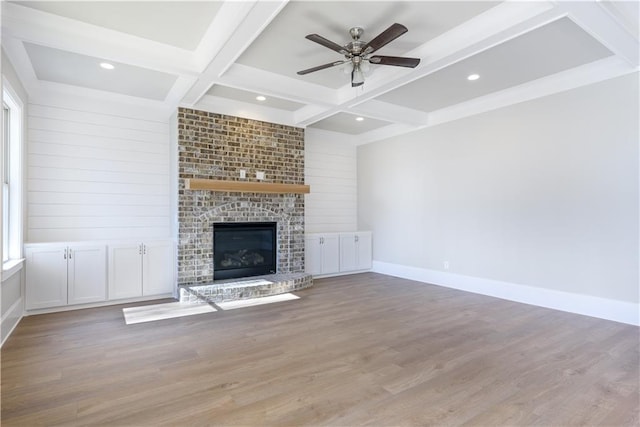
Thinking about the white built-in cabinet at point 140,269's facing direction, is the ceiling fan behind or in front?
in front

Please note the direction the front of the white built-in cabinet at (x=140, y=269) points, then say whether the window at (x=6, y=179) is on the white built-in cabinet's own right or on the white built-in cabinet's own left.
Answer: on the white built-in cabinet's own right

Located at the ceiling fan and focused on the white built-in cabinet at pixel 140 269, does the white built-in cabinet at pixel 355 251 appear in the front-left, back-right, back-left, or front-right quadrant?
front-right

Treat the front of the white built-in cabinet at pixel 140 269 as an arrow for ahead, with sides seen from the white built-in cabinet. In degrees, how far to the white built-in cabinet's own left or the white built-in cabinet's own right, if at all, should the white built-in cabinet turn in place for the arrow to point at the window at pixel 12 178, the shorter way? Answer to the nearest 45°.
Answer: approximately 90° to the white built-in cabinet's own right

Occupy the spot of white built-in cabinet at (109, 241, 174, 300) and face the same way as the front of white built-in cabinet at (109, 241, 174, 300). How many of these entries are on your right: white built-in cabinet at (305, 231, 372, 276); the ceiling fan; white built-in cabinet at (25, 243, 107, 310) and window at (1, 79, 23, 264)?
2

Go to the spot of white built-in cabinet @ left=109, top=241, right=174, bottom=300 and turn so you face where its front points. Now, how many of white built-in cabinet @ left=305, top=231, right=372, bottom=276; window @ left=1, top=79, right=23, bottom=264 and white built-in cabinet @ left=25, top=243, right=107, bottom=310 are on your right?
2

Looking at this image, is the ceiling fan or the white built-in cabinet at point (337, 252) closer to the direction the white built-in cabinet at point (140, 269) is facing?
the ceiling fan

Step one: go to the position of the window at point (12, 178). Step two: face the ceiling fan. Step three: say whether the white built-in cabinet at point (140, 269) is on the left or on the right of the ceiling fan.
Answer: left

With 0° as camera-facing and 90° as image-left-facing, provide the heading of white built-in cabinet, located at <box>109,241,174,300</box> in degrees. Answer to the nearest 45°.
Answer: approximately 0°

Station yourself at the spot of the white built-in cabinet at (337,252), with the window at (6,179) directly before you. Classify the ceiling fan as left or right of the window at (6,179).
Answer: left

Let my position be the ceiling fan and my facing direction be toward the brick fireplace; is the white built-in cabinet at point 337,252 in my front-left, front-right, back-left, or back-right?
front-right

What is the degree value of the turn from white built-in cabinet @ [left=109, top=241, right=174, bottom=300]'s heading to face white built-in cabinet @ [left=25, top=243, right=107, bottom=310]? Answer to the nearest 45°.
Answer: approximately 90° to its right

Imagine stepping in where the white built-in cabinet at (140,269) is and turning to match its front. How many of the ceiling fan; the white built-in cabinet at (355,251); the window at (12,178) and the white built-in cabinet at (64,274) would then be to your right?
2

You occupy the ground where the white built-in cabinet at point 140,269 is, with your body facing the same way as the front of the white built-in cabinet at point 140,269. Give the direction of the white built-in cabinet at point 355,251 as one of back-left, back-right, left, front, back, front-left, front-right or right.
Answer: left

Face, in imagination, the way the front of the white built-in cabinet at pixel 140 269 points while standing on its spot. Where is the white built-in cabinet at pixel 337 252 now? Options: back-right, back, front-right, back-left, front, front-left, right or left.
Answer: left
